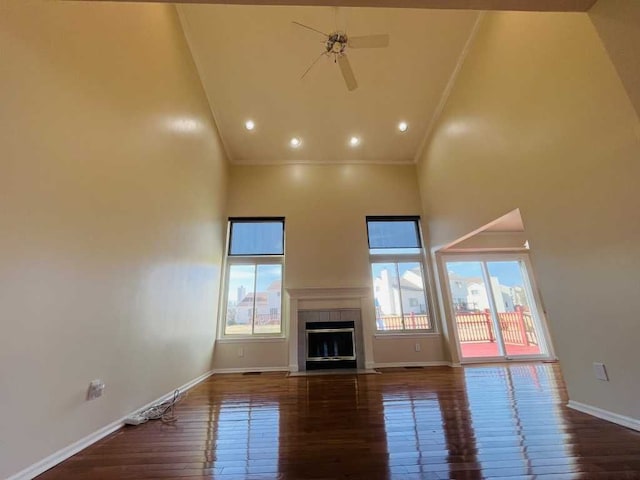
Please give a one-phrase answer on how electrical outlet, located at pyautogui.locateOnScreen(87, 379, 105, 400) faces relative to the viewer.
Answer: facing the viewer and to the right of the viewer

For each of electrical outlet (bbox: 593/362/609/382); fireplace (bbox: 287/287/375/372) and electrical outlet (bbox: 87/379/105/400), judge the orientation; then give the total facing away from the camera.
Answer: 0

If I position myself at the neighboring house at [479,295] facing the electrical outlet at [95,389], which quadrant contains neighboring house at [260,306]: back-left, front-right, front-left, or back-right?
front-right

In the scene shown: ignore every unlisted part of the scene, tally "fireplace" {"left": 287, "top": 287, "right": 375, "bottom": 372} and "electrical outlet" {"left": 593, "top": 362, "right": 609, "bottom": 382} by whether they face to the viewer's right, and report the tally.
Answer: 0

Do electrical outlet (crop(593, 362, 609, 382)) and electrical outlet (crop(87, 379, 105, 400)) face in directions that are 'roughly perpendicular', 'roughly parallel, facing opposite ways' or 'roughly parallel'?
roughly parallel, facing opposite ways

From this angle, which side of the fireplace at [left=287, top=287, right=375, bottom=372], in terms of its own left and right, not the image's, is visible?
front

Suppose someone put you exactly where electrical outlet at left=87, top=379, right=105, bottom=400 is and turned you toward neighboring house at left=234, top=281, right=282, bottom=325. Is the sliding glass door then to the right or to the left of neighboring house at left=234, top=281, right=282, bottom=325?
right

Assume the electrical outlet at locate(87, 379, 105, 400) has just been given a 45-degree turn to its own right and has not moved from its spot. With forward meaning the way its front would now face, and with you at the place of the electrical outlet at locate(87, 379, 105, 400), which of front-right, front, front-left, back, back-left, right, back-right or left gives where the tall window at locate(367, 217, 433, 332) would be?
left

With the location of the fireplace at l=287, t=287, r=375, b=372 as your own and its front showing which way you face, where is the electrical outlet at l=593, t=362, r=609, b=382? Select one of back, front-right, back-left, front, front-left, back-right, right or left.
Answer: front-left

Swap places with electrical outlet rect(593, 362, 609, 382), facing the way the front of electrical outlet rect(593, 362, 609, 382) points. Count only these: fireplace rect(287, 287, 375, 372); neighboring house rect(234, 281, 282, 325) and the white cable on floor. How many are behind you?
0

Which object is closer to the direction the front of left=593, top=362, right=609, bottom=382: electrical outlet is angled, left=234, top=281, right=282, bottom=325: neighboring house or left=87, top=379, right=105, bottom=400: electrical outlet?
the electrical outlet

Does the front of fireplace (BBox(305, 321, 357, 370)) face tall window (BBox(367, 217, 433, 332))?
no

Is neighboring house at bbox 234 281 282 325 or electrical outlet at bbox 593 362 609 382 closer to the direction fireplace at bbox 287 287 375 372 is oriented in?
the electrical outlet

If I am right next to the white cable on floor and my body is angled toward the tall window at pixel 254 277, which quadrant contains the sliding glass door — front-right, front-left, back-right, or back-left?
front-right

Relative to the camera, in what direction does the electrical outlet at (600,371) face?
facing the viewer and to the left of the viewer

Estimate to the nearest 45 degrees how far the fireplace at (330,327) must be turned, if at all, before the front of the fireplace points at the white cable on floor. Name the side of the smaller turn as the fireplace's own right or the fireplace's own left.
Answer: approximately 45° to the fireplace's own right

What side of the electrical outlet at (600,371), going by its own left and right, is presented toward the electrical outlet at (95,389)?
front

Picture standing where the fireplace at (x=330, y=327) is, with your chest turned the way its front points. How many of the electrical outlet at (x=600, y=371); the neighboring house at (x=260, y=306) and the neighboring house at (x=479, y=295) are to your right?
1

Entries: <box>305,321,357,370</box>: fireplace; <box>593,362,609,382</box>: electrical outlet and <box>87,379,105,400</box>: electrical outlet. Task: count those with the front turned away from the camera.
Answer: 0

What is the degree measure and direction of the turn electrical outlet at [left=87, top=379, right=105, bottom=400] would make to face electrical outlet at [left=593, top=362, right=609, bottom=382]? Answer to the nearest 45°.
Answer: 0° — it already faces it
